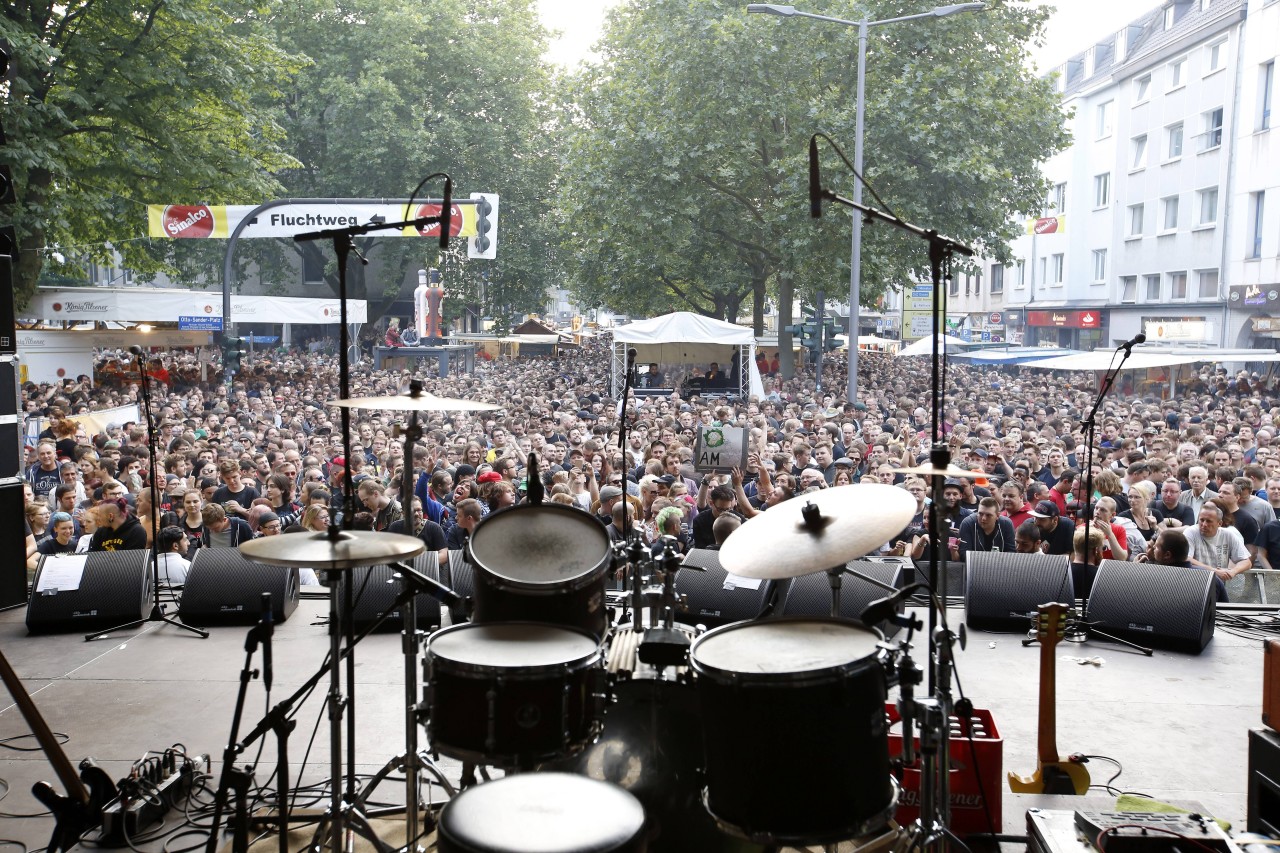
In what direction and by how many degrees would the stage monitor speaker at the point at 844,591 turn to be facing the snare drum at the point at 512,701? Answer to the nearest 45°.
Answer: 0° — it already faces it

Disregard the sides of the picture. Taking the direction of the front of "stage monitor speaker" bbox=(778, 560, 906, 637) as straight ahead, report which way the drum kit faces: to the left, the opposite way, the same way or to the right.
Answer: the opposite way

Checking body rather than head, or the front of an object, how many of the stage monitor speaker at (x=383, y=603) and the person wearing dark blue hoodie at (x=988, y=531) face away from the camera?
0

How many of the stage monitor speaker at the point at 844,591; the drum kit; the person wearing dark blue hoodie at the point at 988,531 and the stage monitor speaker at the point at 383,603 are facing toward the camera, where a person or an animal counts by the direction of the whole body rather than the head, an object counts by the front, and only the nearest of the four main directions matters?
3

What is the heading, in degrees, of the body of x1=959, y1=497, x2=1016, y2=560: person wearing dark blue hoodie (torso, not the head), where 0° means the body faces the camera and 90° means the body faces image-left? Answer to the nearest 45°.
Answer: approximately 0°

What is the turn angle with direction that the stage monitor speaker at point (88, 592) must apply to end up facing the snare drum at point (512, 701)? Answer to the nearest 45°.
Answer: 0° — it already faces it

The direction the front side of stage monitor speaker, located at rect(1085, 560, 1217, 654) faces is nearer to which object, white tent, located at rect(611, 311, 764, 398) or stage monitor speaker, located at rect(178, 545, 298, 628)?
the stage monitor speaker

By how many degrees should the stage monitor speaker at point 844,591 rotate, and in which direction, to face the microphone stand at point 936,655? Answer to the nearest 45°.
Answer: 0° — it already faces it

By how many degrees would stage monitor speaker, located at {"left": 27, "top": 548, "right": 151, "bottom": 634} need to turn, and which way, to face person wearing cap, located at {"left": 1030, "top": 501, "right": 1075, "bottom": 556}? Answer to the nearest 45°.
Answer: approximately 90° to its left

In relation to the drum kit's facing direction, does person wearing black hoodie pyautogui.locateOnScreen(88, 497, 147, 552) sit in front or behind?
in front

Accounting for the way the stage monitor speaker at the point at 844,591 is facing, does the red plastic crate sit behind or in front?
in front

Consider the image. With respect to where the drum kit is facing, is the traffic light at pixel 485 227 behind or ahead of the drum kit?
ahead

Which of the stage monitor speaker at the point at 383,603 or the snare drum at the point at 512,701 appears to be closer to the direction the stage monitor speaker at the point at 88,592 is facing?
the snare drum

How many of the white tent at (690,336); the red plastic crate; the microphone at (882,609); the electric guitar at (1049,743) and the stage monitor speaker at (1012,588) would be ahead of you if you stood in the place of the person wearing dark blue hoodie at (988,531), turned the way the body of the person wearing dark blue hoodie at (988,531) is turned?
4

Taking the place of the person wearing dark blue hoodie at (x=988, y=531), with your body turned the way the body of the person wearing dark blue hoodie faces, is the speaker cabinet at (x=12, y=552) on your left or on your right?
on your right

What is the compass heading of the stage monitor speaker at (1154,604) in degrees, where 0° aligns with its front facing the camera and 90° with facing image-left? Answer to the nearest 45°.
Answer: approximately 45°

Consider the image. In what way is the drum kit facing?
away from the camera
